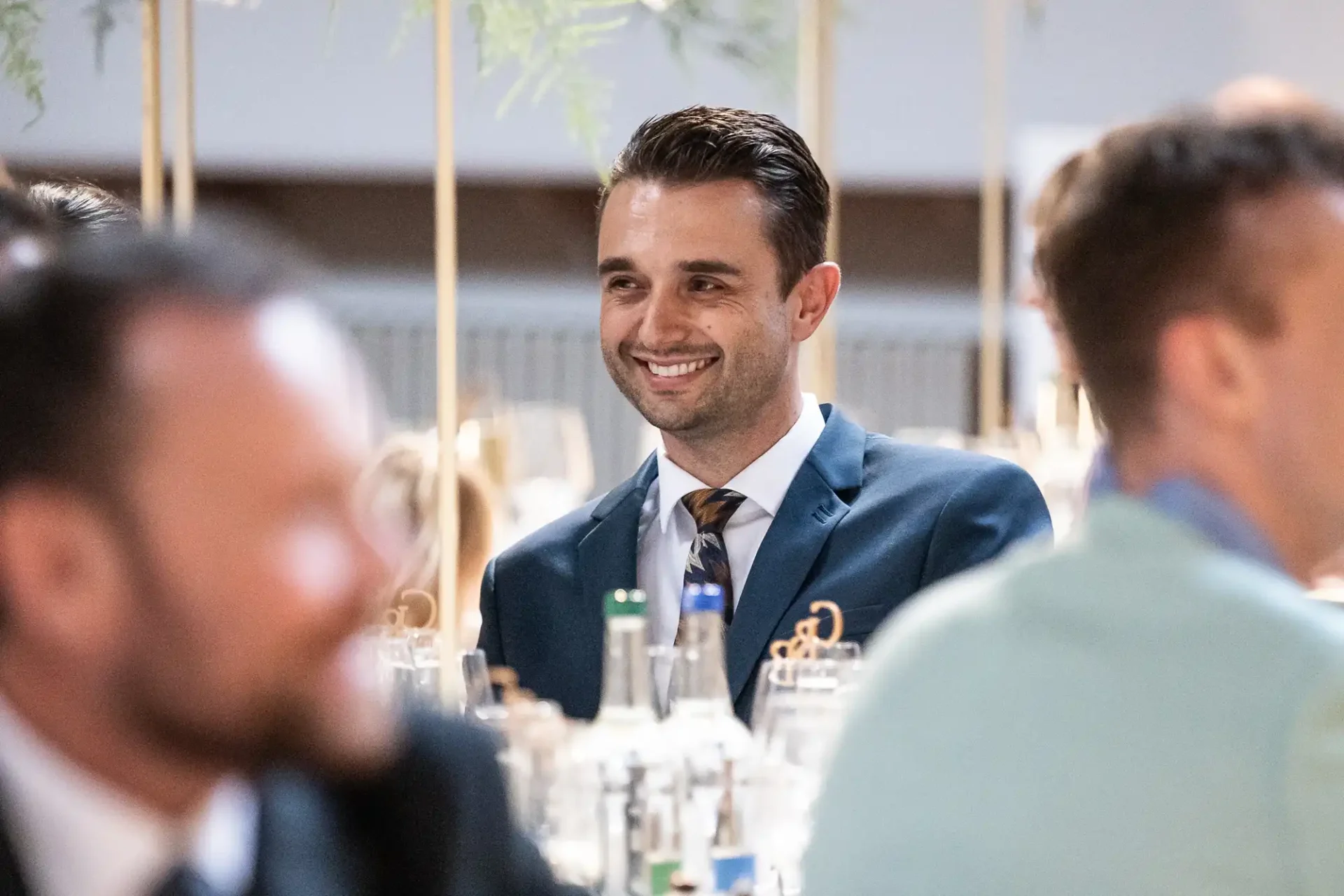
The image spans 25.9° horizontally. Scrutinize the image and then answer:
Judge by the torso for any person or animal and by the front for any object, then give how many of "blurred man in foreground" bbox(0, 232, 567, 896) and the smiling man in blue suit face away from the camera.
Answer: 0

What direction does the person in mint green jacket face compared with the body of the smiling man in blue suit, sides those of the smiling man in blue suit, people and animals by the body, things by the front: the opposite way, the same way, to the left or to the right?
the opposite way

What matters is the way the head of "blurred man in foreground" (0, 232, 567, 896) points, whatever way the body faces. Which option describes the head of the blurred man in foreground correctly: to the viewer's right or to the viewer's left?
to the viewer's right

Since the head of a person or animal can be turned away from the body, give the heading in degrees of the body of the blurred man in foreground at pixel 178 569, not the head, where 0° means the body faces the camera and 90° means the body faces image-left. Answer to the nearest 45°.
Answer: approximately 315°

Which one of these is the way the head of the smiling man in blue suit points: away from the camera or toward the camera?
toward the camera

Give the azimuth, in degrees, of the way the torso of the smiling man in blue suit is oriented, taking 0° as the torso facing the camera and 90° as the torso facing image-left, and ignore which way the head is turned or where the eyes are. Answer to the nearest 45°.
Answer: approximately 45°

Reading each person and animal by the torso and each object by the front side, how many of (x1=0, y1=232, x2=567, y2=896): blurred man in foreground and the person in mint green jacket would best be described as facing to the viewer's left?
0

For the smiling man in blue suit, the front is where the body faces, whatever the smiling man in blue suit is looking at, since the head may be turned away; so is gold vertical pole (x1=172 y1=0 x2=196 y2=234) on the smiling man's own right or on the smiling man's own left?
on the smiling man's own right

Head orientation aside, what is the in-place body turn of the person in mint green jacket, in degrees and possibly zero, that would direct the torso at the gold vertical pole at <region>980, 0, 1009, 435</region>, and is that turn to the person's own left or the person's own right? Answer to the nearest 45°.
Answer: approximately 45° to the person's own left

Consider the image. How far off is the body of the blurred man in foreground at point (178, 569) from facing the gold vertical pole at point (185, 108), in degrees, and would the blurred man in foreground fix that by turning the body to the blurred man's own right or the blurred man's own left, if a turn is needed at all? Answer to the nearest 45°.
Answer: approximately 135° to the blurred man's own left

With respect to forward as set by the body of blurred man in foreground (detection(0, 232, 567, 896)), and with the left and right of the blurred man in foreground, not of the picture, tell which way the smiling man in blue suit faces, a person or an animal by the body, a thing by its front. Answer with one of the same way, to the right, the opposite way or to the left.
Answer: to the right

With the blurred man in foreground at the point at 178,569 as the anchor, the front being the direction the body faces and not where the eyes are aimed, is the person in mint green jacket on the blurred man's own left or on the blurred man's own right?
on the blurred man's own left
